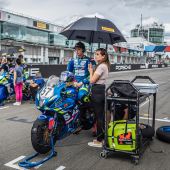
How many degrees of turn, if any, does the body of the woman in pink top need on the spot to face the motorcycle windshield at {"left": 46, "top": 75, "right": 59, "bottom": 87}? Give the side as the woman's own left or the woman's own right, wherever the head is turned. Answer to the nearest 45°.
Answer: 0° — they already face it

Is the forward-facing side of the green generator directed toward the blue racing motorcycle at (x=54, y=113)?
no

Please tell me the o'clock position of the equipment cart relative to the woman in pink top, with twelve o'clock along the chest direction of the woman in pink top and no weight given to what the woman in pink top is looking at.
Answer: The equipment cart is roughly at 8 o'clock from the woman in pink top.

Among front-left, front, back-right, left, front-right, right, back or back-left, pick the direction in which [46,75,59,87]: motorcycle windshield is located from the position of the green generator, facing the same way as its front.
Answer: right

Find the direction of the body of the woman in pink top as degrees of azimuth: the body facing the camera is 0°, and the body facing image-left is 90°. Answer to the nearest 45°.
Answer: approximately 90°

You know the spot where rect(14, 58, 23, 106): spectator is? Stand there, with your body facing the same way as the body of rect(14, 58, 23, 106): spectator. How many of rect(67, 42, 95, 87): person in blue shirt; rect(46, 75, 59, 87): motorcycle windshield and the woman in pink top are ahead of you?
0

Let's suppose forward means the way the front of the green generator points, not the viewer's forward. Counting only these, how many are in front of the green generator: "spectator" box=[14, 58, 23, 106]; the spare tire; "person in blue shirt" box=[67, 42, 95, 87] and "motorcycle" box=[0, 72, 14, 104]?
0

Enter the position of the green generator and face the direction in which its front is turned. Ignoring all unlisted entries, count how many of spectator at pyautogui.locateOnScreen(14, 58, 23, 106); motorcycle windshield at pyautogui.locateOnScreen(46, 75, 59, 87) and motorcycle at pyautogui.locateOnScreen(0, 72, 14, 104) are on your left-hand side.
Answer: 0

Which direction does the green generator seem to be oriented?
toward the camera

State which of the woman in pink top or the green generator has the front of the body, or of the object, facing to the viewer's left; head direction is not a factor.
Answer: the woman in pink top

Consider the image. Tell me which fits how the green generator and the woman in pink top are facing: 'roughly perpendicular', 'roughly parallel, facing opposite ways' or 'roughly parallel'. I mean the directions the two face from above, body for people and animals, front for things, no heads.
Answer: roughly perpendicular

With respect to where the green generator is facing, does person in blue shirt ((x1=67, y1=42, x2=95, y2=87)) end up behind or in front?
behind

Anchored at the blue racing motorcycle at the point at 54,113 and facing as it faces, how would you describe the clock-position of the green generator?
The green generator is roughly at 8 o'clock from the blue racing motorcycle.
